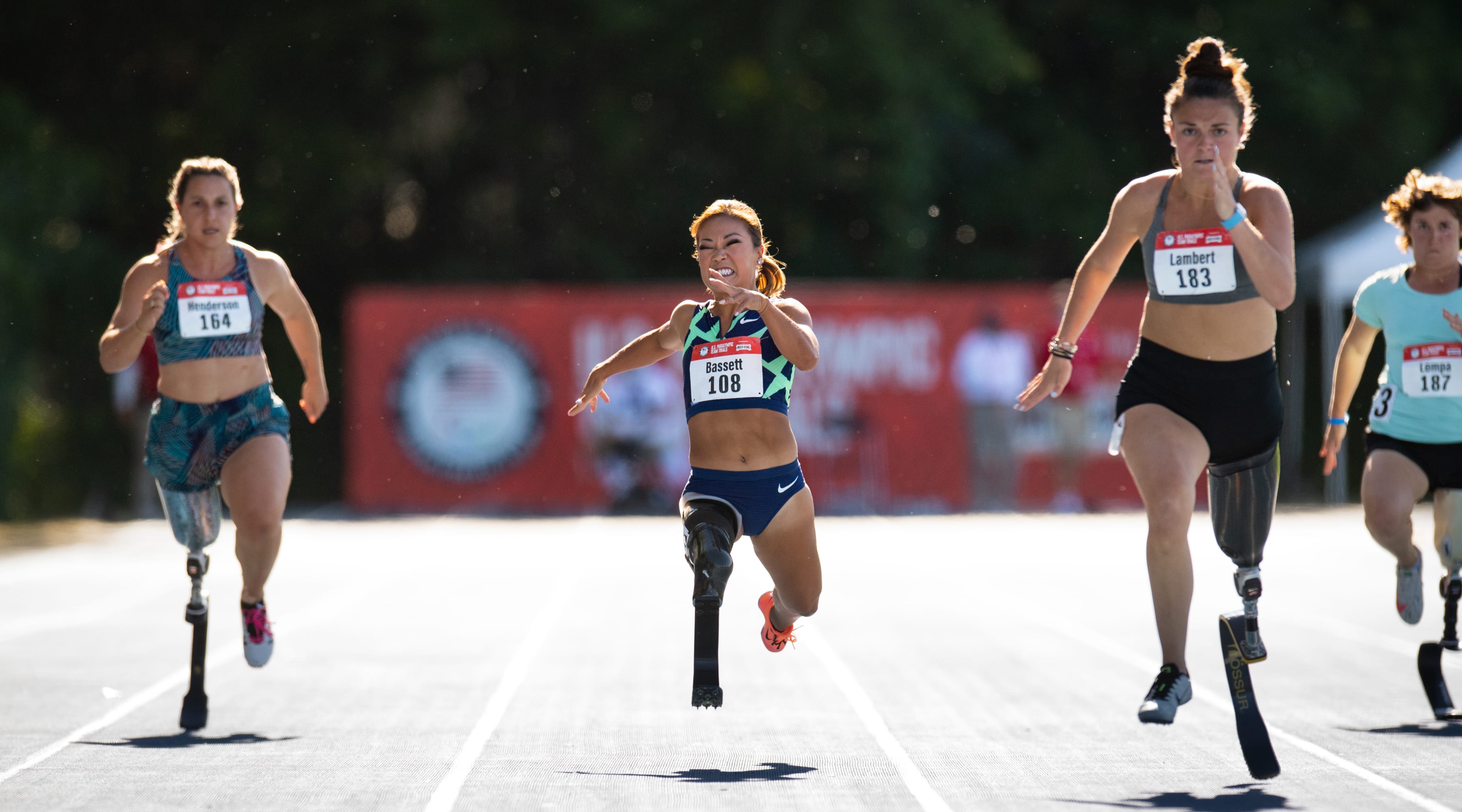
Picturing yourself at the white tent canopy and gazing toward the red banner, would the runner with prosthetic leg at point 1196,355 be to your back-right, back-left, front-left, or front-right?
front-left

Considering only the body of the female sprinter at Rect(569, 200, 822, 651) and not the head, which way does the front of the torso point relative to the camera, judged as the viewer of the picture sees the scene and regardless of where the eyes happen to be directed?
toward the camera

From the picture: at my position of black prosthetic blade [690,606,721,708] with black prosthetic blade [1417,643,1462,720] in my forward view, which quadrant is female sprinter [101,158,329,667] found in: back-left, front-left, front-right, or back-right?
back-left

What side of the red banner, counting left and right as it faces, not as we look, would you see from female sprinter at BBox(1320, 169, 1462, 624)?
front

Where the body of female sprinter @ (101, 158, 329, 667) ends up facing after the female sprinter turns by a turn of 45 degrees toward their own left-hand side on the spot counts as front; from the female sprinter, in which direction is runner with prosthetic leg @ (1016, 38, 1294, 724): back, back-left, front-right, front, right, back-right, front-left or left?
front

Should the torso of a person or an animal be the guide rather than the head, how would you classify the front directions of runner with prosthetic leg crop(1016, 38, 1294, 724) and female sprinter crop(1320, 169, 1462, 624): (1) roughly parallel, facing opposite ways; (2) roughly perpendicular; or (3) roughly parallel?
roughly parallel

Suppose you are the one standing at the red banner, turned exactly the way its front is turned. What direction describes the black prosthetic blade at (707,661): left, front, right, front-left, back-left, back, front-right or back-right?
front

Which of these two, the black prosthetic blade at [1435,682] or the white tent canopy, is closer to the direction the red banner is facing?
the black prosthetic blade

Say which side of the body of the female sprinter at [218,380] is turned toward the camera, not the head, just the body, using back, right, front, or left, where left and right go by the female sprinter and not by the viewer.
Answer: front

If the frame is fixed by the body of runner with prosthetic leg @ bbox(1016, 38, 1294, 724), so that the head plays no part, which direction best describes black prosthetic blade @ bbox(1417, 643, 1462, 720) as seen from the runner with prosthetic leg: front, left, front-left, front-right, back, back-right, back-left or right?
back-left

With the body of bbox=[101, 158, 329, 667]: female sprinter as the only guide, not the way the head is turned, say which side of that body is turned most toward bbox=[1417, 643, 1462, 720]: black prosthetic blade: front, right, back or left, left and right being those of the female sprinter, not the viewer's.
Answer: left

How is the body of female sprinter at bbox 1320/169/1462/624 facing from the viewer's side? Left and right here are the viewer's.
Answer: facing the viewer

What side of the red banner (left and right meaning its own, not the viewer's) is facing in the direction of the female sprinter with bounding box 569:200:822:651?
front

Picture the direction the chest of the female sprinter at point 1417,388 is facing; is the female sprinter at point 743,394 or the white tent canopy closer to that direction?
the female sprinter
